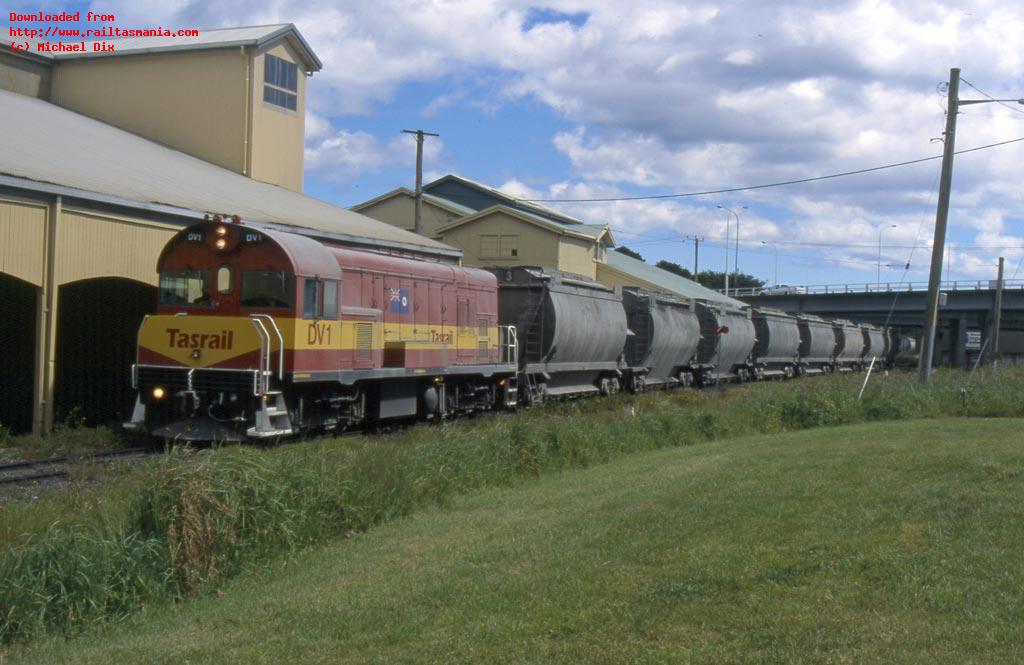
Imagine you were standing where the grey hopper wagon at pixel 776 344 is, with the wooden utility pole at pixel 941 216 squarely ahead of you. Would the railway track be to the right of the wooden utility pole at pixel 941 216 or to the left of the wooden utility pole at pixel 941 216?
right

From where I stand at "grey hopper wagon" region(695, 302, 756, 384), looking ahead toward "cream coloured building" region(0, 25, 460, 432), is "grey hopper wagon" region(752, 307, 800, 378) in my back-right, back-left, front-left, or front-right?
back-right

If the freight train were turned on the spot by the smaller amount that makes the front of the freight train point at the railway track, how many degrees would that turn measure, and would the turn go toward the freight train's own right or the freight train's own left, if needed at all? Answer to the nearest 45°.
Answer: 0° — it already faces it

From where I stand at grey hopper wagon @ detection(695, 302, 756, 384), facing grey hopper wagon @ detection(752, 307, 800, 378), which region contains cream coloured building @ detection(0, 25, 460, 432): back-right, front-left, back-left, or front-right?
back-left

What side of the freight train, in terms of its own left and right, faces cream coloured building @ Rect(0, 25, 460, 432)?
right

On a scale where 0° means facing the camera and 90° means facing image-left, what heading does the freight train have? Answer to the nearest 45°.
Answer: approximately 45°

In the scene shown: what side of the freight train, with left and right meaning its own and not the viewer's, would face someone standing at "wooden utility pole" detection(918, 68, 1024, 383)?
back
